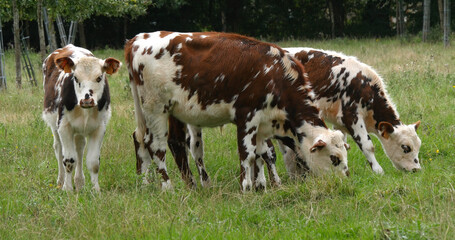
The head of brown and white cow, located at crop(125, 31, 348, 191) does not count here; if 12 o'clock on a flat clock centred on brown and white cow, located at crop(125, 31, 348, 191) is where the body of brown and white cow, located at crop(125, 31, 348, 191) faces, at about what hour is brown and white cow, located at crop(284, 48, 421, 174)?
brown and white cow, located at crop(284, 48, 421, 174) is roughly at 11 o'clock from brown and white cow, located at crop(125, 31, 348, 191).

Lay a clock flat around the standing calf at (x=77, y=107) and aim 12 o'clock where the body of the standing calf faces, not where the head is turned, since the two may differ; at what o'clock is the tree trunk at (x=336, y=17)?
The tree trunk is roughly at 7 o'clock from the standing calf.

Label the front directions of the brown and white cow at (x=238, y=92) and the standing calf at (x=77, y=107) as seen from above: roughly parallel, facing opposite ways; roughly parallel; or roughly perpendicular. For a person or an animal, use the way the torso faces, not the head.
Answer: roughly perpendicular

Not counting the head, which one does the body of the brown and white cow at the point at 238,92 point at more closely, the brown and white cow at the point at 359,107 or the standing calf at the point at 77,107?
the brown and white cow

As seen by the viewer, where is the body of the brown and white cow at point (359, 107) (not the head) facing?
to the viewer's right

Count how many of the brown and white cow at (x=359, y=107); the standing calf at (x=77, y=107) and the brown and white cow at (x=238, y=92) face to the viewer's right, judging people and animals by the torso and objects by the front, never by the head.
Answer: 2

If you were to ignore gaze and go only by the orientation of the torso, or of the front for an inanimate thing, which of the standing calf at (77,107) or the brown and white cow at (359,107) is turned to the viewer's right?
the brown and white cow

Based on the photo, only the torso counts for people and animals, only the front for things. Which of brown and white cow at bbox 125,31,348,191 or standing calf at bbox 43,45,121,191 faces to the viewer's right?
the brown and white cow

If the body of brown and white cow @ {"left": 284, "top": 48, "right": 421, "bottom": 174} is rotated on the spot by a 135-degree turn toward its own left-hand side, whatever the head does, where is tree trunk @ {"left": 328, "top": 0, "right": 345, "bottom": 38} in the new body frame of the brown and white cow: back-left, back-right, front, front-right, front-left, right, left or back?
front-right

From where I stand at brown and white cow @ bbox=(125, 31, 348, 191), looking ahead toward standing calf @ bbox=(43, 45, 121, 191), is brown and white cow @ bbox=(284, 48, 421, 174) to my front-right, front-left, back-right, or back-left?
back-right

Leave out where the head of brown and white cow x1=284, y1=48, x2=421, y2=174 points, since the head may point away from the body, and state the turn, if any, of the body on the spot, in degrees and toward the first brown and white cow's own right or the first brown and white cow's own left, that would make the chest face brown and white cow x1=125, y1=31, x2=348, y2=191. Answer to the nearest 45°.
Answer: approximately 135° to the first brown and white cow's own right

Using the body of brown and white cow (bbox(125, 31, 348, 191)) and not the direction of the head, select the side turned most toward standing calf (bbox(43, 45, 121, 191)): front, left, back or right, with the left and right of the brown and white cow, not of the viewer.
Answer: back

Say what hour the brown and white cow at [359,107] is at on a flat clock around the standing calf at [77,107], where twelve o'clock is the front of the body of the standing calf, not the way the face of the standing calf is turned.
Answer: The brown and white cow is roughly at 9 o'clock from the standing calf.

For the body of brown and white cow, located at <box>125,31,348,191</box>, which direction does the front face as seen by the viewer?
to the viewer's right

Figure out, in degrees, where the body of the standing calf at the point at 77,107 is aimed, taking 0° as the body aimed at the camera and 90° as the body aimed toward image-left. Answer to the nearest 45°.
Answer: approximately 0°

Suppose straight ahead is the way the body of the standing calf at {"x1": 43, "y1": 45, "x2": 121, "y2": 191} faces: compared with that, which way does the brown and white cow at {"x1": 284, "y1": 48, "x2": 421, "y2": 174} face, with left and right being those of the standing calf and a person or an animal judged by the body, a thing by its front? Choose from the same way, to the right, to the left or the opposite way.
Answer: to the left

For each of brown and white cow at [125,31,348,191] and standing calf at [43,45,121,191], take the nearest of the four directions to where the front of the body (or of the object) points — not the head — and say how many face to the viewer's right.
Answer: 1
